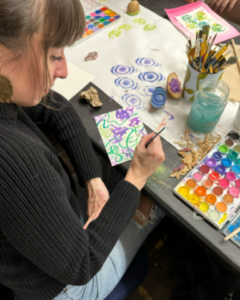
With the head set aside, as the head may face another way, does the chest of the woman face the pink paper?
no

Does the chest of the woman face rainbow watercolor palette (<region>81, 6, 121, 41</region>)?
no

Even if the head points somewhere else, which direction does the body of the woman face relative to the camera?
to the viewer's right

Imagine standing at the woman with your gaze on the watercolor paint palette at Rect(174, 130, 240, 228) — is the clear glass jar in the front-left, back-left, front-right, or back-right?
front-left
